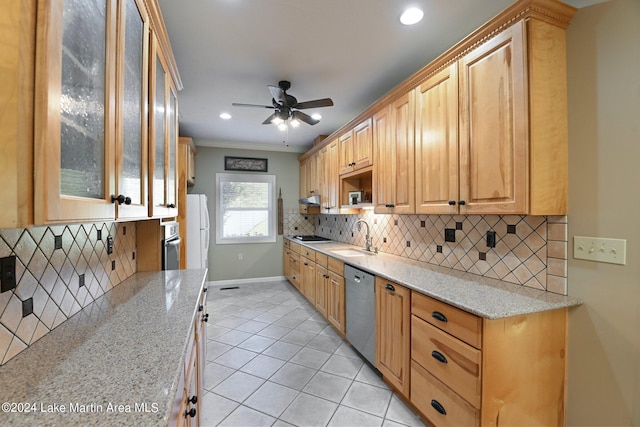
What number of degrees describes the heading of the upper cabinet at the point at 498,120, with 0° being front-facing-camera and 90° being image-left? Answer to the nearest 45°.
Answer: approximately 45°

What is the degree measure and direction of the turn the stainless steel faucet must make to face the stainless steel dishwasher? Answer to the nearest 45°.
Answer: approximately 90° to its left

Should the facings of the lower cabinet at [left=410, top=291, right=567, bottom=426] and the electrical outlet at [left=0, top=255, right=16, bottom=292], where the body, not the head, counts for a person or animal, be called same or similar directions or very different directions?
very different directions

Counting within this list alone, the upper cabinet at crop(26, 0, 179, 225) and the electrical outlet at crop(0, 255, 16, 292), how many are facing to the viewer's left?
0

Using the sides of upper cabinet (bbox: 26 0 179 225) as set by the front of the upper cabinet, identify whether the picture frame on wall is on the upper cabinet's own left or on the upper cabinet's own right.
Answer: on the upper cabinet's own left

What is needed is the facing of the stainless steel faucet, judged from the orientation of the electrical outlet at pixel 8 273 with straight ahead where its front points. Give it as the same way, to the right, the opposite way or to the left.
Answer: the opposite way

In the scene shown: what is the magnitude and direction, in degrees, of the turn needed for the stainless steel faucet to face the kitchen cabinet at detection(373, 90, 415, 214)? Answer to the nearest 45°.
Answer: approximately 90° to its left

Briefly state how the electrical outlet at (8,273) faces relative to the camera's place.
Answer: facing the viewer and to the right of the viewer

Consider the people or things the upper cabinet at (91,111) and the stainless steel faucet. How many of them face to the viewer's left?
1

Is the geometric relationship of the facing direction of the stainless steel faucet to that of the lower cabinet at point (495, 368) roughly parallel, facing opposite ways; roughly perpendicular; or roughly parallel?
roughly parallel

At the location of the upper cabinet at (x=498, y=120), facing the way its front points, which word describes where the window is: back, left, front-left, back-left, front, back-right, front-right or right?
right

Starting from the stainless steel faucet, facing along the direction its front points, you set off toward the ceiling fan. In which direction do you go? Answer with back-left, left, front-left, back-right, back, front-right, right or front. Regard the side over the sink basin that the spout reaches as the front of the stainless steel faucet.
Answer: front-left

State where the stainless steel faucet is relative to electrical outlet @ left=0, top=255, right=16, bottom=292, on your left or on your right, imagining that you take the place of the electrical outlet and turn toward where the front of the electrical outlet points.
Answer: on your left

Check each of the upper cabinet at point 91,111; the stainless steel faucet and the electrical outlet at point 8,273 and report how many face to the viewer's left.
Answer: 1
